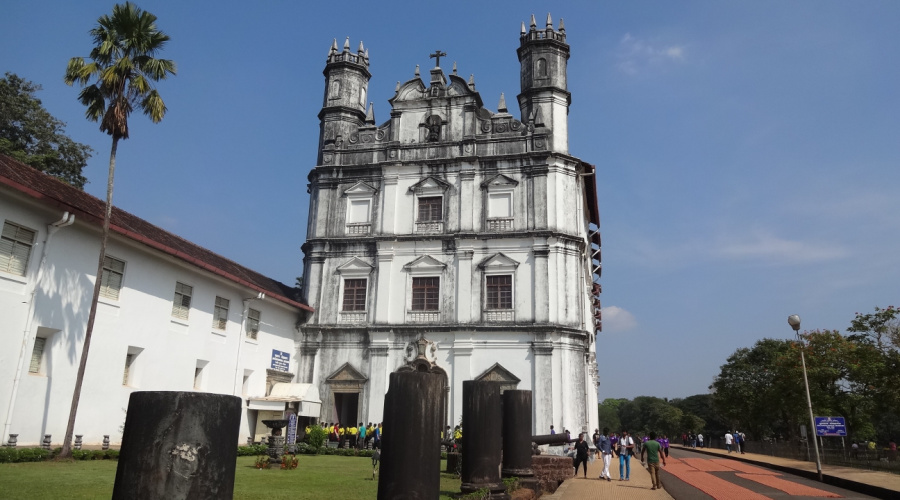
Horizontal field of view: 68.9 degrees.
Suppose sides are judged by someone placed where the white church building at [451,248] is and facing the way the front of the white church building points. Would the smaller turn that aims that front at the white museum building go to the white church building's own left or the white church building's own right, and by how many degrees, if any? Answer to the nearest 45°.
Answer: approximately 45° to the white church building's own right

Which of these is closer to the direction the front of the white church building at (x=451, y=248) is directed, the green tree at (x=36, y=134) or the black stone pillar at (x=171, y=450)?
the black stone pillar

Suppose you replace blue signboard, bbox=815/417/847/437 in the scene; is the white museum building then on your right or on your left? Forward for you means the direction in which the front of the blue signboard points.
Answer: on your right

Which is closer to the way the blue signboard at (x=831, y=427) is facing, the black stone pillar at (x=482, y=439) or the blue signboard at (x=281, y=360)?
the black stone pillar

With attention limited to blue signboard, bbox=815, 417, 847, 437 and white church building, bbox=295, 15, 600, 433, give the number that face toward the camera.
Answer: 2

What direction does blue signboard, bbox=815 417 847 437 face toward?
toward the camera

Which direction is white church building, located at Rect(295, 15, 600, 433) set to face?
toward the camera

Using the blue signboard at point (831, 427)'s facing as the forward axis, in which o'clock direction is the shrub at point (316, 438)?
The shrub is roughly at 2 o'clock from the blue signboard.

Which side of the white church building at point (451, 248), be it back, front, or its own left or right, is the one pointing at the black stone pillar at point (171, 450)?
front

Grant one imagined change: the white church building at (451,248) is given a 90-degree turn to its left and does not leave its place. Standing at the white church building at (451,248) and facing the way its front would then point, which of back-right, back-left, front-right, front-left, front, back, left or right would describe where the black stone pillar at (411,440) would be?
right

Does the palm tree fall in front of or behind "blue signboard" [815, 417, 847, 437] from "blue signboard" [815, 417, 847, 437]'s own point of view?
in front

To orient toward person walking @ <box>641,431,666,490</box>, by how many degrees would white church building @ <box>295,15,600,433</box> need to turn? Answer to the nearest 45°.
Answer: approximately 45° to its left

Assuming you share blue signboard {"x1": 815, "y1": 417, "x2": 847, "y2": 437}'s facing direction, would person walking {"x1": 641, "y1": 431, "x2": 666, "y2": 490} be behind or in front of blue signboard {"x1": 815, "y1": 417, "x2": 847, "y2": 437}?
in front

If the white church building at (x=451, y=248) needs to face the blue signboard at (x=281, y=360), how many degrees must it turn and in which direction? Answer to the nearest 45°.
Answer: approximately 90° to its right

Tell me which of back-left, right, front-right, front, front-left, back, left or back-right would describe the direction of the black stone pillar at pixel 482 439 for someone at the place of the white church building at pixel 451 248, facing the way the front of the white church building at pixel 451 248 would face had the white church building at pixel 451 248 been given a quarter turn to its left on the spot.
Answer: right
